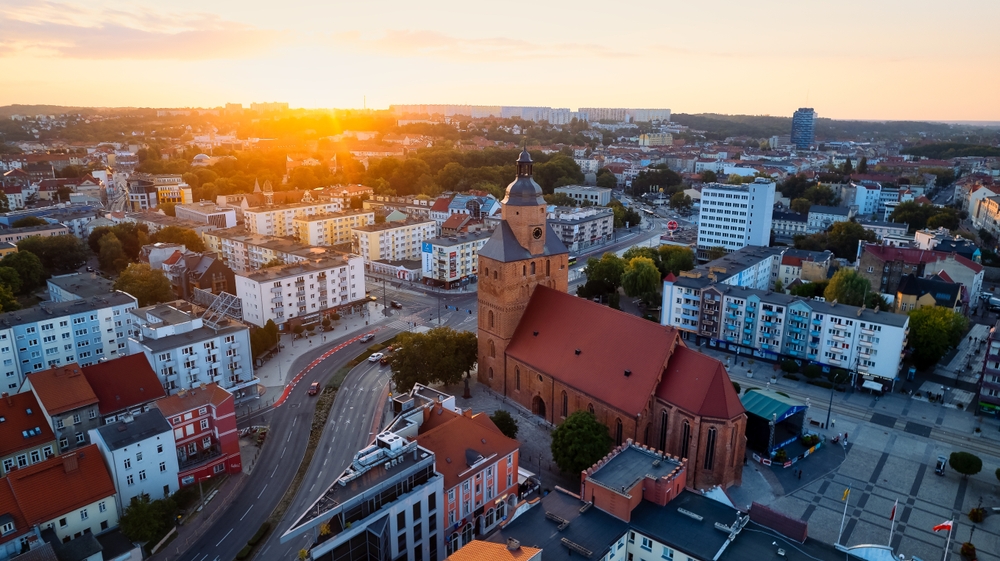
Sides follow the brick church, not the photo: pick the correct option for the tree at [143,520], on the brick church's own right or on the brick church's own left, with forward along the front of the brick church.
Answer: on the brick church's own left

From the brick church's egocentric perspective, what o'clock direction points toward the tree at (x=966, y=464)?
The tree is roughly at 4 o'clock from the brick church.

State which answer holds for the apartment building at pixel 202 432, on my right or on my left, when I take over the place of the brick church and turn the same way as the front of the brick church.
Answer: on my left

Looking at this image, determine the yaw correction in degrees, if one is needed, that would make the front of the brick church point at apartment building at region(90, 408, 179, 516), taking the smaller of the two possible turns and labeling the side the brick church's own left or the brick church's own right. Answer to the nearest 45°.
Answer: approximately 45° to the brick church's own left

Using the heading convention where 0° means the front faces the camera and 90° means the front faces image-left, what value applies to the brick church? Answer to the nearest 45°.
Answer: approximately 135°

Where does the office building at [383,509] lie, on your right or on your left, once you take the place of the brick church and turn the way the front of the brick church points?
on your left
